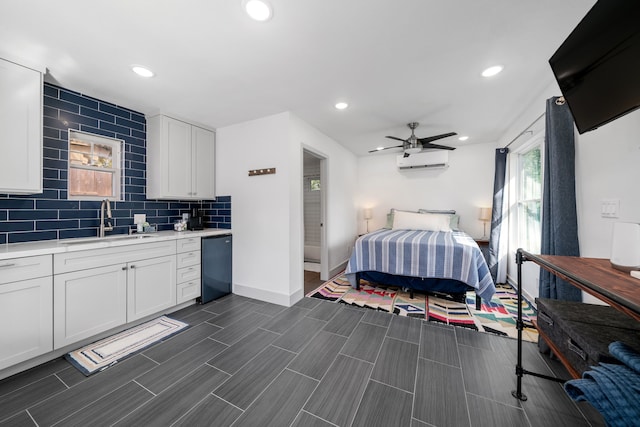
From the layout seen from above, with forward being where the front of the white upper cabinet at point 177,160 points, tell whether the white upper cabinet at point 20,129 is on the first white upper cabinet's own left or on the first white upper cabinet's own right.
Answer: on the first white upper cabinet's own right

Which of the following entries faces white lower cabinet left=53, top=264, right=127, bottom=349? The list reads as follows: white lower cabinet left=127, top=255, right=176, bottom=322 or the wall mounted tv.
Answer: the wall mounted tv

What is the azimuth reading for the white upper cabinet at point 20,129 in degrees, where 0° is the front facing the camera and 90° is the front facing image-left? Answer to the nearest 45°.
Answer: approximately 315°

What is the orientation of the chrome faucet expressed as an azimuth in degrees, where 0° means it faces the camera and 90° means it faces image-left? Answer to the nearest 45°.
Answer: approximately 315°

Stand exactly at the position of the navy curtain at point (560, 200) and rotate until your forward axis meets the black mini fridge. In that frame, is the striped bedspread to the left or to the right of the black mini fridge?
right

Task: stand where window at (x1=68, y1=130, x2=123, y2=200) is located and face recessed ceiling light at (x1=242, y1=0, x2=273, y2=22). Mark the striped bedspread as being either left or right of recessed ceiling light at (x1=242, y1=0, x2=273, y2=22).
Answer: left

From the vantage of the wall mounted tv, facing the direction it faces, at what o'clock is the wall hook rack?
The wall hook rack is roughly at 1 o'clock from the wall mounted tv.

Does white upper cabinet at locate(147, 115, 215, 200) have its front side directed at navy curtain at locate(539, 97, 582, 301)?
yes

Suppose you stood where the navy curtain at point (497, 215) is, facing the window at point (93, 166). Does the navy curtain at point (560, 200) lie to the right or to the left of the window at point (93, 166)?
left

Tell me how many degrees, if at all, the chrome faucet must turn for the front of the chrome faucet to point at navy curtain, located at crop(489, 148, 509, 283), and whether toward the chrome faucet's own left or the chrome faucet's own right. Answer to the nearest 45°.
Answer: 0° — it already faces it
